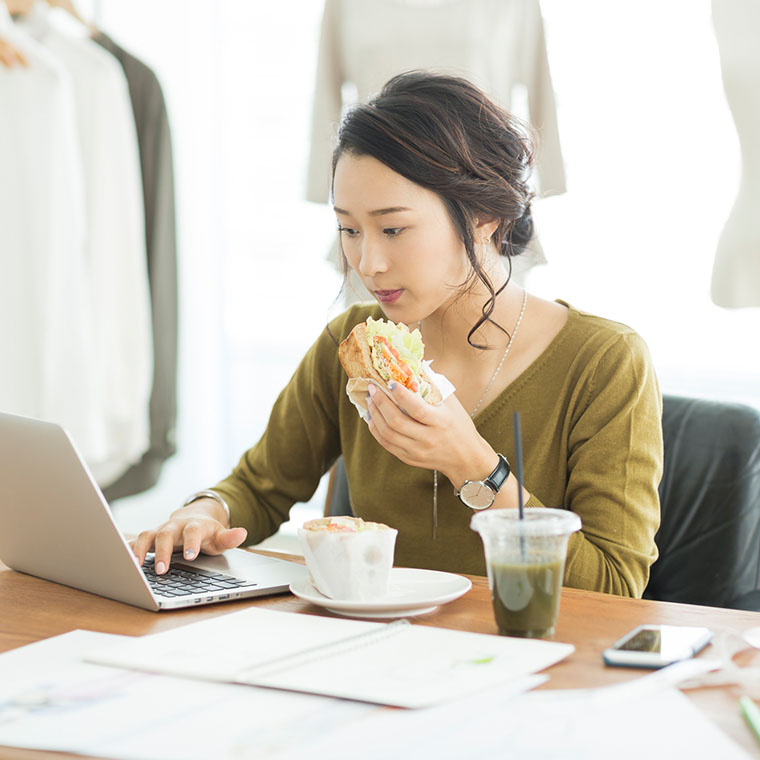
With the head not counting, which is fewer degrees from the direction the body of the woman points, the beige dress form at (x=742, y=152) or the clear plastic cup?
the clear plastic cup

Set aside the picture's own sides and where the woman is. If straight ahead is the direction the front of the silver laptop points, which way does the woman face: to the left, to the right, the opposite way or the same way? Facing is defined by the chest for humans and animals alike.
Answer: the opposite way

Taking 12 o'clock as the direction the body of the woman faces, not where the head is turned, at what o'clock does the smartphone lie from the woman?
The smartphone is roughly at 10 o'clock from the woman.

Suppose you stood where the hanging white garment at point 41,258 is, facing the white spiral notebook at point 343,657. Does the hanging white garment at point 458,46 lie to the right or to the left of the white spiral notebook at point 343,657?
left

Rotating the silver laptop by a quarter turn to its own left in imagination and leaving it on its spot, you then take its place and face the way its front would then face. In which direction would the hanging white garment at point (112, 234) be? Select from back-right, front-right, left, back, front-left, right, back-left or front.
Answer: front-right

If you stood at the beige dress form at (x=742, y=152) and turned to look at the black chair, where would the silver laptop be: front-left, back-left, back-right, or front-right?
front-right

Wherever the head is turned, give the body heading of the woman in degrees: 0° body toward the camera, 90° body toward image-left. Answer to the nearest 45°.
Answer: approximately 45°

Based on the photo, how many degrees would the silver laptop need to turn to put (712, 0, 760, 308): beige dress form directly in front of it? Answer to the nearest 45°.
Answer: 0° — it already faces it

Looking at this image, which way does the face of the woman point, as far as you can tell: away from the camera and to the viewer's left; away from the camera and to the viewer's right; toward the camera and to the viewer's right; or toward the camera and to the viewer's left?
toward the camera and to the viewer's left

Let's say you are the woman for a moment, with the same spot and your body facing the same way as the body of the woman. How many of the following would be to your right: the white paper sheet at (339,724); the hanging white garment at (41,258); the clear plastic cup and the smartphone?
1

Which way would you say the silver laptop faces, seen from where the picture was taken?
facing away from the viewer and to the right of the viewer

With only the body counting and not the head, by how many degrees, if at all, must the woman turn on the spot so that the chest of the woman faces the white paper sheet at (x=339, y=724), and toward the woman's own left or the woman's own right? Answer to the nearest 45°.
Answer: approximately 45° to the woman's own left
